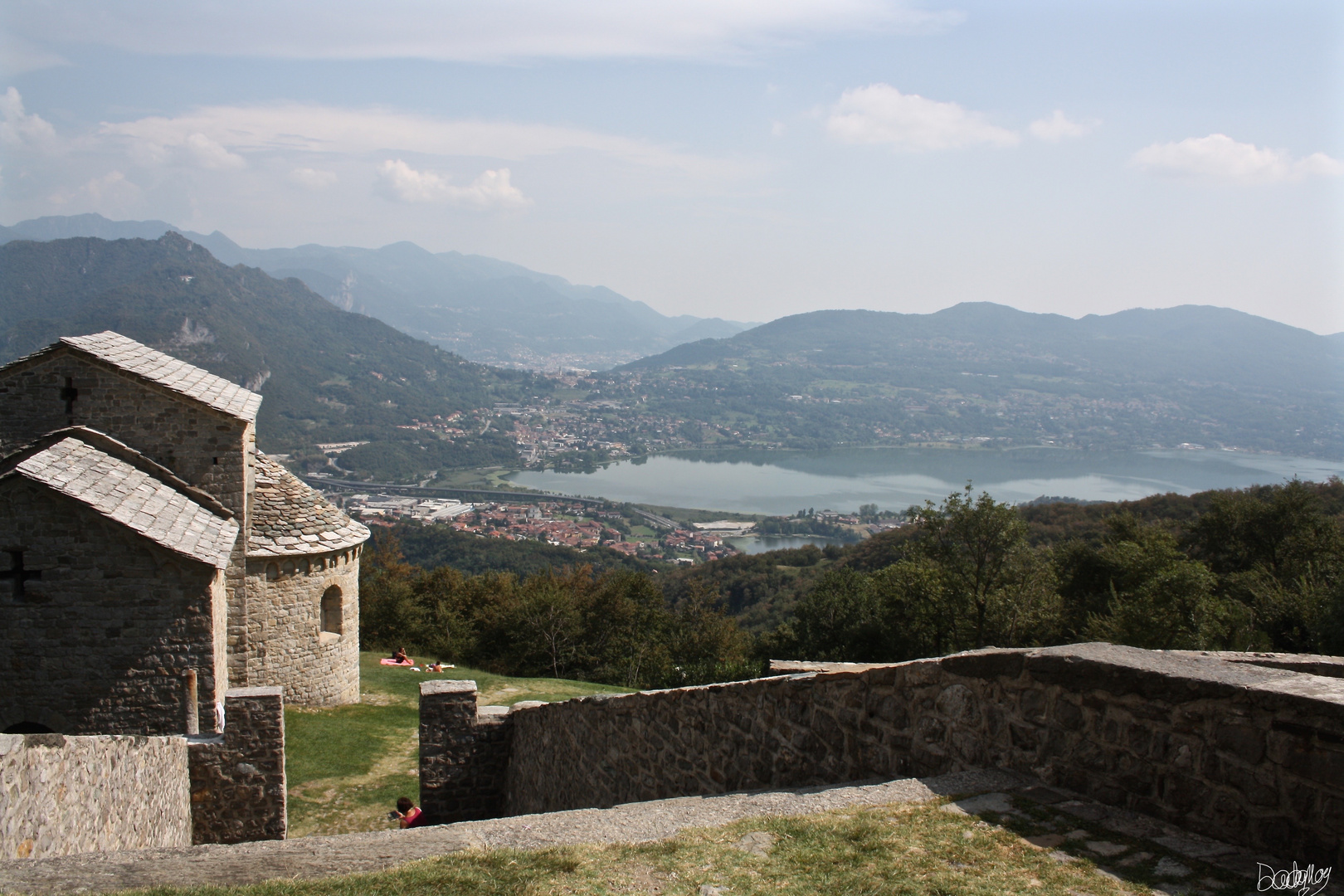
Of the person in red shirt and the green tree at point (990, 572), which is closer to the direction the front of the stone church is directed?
the person in red shirt

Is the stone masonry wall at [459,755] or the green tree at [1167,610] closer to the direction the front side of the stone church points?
the stone masonry wall

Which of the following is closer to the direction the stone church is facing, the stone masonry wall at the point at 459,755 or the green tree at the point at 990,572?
the stone masonry wall

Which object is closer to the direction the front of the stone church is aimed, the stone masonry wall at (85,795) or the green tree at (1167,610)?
the stone masonry wall
